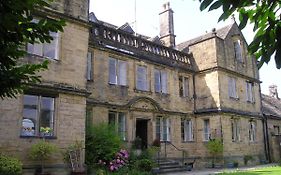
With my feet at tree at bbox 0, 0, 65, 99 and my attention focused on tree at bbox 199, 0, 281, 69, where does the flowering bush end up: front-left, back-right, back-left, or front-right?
back-left

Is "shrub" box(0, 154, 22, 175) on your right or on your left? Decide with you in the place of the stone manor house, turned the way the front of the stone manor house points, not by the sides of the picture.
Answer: on your right

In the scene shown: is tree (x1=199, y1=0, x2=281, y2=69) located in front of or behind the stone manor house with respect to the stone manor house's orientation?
in front

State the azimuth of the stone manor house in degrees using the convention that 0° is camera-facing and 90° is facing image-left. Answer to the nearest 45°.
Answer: approximately 315°

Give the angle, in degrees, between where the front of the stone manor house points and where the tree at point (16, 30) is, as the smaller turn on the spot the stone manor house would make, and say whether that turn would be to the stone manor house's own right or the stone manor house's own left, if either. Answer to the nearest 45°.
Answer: approximately 45° to the stone manor house's own right
